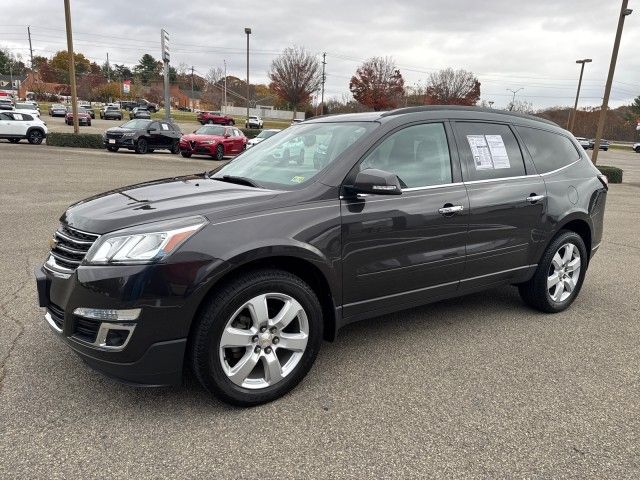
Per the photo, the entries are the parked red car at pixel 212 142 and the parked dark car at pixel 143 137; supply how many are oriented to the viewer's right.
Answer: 0

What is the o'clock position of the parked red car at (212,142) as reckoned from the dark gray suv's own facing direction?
The parked red car is roughly at 4 o'clock from the dark gray suv.

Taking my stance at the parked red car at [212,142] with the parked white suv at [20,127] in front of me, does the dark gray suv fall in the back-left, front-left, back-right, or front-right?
back-left

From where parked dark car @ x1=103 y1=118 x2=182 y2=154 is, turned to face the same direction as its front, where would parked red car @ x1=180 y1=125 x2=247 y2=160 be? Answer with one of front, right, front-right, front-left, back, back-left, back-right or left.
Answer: left

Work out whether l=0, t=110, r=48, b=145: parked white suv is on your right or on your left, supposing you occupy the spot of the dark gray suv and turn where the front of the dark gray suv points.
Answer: on your right

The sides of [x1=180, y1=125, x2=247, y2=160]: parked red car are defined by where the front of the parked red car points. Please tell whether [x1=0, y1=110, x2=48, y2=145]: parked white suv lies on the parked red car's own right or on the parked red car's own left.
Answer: on the parked red car's own right

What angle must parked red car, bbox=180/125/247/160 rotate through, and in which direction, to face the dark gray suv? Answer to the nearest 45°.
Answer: approximately 45° to its left

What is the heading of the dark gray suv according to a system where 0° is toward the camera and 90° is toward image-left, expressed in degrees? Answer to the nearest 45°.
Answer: approximately 45°

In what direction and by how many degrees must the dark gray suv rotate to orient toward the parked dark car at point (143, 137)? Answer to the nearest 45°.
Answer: approximately 135° to its right
